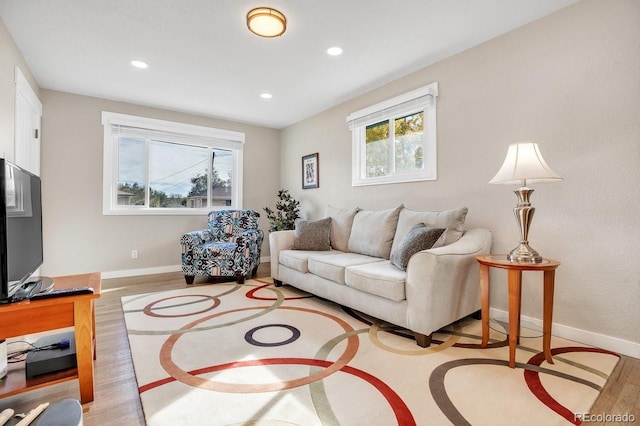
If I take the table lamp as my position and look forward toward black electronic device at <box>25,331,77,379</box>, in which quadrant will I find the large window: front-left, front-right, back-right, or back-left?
front-right

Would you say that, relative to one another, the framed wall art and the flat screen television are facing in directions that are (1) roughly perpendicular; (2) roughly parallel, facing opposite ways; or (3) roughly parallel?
roughly parallel, facing opposite ways

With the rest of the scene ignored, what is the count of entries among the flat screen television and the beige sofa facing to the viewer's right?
1

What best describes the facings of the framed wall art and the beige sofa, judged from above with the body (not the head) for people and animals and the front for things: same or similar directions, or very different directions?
same or similar directions

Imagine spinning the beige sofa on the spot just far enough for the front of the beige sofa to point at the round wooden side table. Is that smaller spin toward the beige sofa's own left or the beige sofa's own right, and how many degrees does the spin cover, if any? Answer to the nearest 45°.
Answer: approximately 90° to the beige sofa's own left

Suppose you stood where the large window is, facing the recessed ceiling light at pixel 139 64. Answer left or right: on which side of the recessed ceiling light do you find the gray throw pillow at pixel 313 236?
left

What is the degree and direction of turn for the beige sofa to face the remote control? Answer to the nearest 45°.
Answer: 0° — it already faces it

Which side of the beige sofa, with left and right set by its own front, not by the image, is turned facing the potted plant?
right

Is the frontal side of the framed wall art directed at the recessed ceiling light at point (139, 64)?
yes

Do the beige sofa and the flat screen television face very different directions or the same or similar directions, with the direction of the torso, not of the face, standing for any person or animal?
very different directions

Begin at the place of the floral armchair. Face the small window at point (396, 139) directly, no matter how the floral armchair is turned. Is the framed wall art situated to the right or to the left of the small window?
left

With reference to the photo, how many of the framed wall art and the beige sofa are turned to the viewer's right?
0

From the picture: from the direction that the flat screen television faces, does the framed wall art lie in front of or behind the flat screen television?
in front

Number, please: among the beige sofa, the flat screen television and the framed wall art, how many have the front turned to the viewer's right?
1

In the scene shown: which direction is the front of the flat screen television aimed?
to the viewer's right

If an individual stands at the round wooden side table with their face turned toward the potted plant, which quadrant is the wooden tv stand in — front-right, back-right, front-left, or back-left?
front-left

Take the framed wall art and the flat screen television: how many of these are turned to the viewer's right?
1
